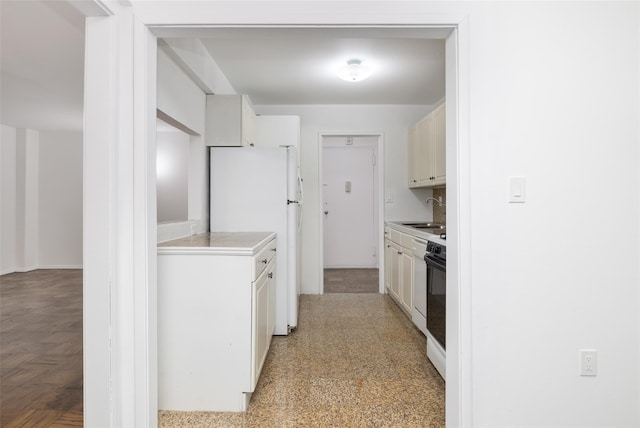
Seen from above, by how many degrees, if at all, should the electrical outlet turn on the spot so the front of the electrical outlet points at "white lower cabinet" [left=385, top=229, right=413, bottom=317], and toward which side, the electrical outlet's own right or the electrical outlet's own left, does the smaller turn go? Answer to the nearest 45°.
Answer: approximately 135° to the electrical outlet's own right

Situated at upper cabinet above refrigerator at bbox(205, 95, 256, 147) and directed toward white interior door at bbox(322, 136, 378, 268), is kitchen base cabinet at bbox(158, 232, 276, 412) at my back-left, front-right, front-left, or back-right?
back-right

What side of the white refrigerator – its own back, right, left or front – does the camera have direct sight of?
right

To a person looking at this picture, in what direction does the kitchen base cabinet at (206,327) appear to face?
facing to the right of the viewer

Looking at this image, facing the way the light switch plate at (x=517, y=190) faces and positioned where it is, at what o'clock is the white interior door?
The white interior door is roughly at 5 o'clock from the light switch plate.

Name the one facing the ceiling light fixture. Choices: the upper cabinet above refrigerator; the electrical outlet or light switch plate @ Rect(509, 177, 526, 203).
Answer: the upper cabinet above refrigerator

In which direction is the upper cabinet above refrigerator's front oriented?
to the viewer's right
